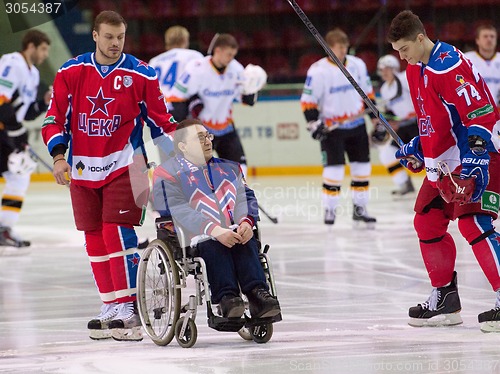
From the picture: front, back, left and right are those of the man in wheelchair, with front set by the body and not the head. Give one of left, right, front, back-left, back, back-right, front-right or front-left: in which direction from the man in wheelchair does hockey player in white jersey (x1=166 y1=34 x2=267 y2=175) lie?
back-left

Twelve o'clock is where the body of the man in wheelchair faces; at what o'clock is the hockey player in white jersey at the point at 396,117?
The hockey player in white jersey is roughly at 8 o'clock from the man in wheelchair.

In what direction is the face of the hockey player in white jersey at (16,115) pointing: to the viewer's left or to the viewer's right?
to the viewer's right

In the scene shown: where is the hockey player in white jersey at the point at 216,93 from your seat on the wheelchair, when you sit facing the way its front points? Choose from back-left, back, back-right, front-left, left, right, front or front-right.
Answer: back-left

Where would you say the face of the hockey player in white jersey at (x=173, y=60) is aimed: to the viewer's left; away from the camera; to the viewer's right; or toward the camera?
away from the camera

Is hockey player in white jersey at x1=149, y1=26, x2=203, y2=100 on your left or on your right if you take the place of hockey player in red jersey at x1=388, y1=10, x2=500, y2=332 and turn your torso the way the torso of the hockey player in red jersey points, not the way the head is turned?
on your right

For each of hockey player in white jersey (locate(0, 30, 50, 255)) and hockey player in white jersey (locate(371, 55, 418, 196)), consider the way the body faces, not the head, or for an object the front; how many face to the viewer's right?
1

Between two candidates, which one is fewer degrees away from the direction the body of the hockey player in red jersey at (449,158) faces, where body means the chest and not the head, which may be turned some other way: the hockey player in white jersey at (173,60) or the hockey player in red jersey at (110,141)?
the hockey player in red jersey

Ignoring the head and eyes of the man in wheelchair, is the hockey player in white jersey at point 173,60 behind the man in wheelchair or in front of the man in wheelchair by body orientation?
behind

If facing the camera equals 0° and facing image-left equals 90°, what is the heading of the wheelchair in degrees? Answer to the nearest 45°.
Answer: approximately 315°

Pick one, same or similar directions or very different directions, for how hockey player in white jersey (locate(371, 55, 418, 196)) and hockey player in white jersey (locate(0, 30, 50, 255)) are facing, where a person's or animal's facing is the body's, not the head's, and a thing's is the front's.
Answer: very different directions

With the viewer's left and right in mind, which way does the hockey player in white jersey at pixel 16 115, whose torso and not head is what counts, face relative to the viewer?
facing to the right of the viewer
